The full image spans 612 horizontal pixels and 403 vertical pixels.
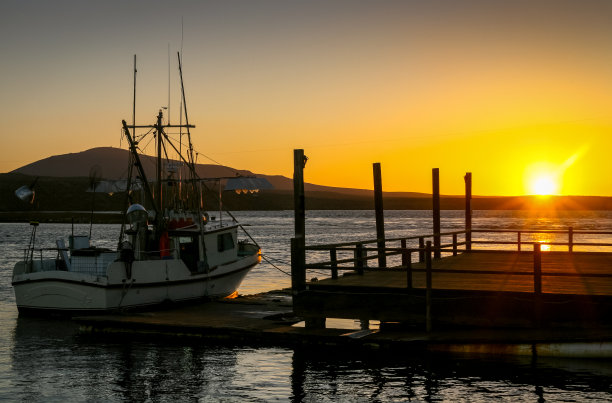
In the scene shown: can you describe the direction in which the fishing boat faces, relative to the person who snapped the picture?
facing away from the viewer and to the right of the viewer
